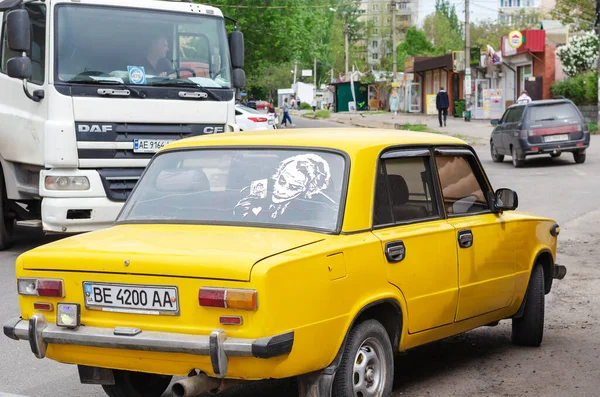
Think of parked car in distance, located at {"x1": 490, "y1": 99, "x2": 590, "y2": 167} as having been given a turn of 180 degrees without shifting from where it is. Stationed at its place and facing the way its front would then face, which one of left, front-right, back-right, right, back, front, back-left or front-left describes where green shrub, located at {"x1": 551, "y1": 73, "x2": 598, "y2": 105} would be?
back-left

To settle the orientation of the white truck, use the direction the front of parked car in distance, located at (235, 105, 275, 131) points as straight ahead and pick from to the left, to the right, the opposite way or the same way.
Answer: the opposite way

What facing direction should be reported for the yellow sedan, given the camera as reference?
facing away from the viewer and to the right of the viewer

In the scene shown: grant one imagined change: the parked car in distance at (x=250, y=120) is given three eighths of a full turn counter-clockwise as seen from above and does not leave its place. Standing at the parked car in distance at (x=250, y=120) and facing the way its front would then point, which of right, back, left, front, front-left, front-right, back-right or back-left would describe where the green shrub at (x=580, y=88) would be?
back-left

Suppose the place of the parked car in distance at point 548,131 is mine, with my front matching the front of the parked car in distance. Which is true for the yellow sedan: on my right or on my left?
on my left

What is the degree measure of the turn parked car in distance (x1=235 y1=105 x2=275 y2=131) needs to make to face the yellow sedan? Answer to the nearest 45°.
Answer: approximately 135° to its left

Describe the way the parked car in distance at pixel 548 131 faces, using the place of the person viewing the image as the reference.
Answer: facing away from the viewer and to the left of the viewer

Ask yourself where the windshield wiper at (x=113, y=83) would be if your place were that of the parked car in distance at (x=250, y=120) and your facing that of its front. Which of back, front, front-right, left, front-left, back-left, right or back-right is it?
back-left

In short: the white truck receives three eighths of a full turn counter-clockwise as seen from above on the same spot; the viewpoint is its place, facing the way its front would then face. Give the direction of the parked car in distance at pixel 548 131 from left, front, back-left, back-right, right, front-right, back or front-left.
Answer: front-right

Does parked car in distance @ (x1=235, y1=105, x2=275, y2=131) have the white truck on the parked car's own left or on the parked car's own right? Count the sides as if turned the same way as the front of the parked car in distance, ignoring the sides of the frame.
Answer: on the parked car's own left

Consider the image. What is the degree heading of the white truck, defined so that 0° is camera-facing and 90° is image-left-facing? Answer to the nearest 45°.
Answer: approximately 315°

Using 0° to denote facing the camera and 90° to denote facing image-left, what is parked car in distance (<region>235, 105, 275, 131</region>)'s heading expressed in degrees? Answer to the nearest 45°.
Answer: approximately 135°

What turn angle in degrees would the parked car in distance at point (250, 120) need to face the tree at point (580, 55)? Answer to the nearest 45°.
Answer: approximately 90° to its right

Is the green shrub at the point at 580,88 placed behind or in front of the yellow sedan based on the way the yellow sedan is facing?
in front
